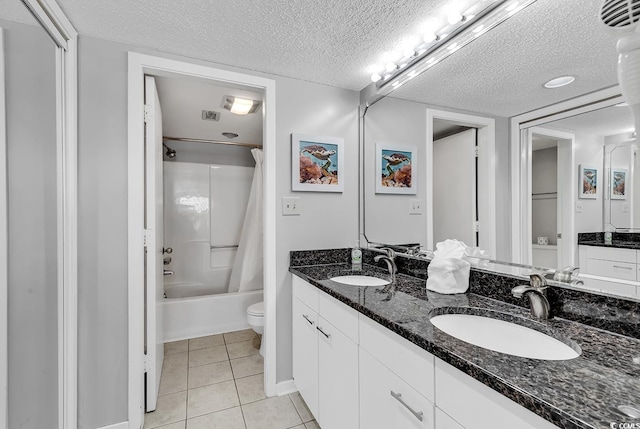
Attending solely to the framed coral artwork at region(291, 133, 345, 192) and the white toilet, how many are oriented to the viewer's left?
1

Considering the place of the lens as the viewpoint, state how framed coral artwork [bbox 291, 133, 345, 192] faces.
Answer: facing the viewer and to the right of the viewer

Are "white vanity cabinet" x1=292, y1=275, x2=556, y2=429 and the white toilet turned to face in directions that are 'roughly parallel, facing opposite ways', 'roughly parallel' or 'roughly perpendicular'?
roughly parallel

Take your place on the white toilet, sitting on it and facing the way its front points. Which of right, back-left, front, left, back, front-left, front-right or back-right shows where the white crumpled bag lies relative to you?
back-left

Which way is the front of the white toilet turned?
to the viewer's left

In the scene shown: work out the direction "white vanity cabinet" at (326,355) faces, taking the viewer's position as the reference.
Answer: facing the viewer and to the left of the viewer

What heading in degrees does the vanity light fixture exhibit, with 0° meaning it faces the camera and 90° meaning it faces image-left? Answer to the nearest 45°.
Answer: approximately 45°

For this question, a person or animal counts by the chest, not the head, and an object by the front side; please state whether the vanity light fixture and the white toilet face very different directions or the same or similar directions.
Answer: same or similar directions

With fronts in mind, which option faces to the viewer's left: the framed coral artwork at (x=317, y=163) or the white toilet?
the white toilet
